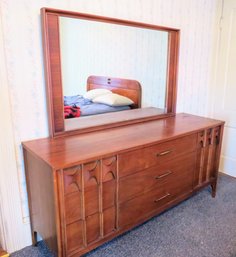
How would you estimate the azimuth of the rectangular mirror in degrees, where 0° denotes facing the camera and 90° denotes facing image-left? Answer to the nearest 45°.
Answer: approximately 315°

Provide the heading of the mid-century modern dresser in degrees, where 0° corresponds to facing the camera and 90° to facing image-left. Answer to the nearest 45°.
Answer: approximately 315°
